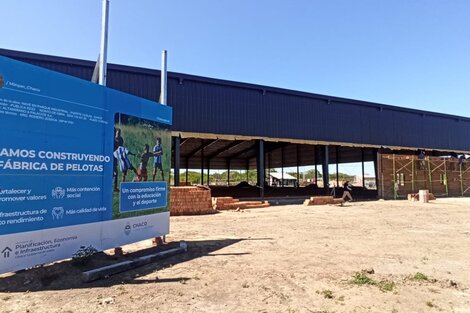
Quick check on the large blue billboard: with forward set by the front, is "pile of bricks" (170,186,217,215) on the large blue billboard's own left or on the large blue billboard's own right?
on the large blue billboard's own left

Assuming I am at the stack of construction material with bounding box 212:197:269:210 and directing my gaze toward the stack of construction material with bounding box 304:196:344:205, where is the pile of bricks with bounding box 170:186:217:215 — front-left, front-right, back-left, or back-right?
back-right

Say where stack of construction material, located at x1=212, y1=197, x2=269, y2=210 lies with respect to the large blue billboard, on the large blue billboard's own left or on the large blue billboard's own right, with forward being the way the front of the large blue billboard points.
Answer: on the large blue billboard's own left

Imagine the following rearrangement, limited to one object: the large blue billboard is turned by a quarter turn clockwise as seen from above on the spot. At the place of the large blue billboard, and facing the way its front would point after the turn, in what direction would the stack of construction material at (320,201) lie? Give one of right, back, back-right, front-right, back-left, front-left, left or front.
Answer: back

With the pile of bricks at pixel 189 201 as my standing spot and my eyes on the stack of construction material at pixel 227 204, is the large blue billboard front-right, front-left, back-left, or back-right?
back-right

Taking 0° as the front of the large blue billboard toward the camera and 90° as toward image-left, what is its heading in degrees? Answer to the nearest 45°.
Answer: approximately 315°
